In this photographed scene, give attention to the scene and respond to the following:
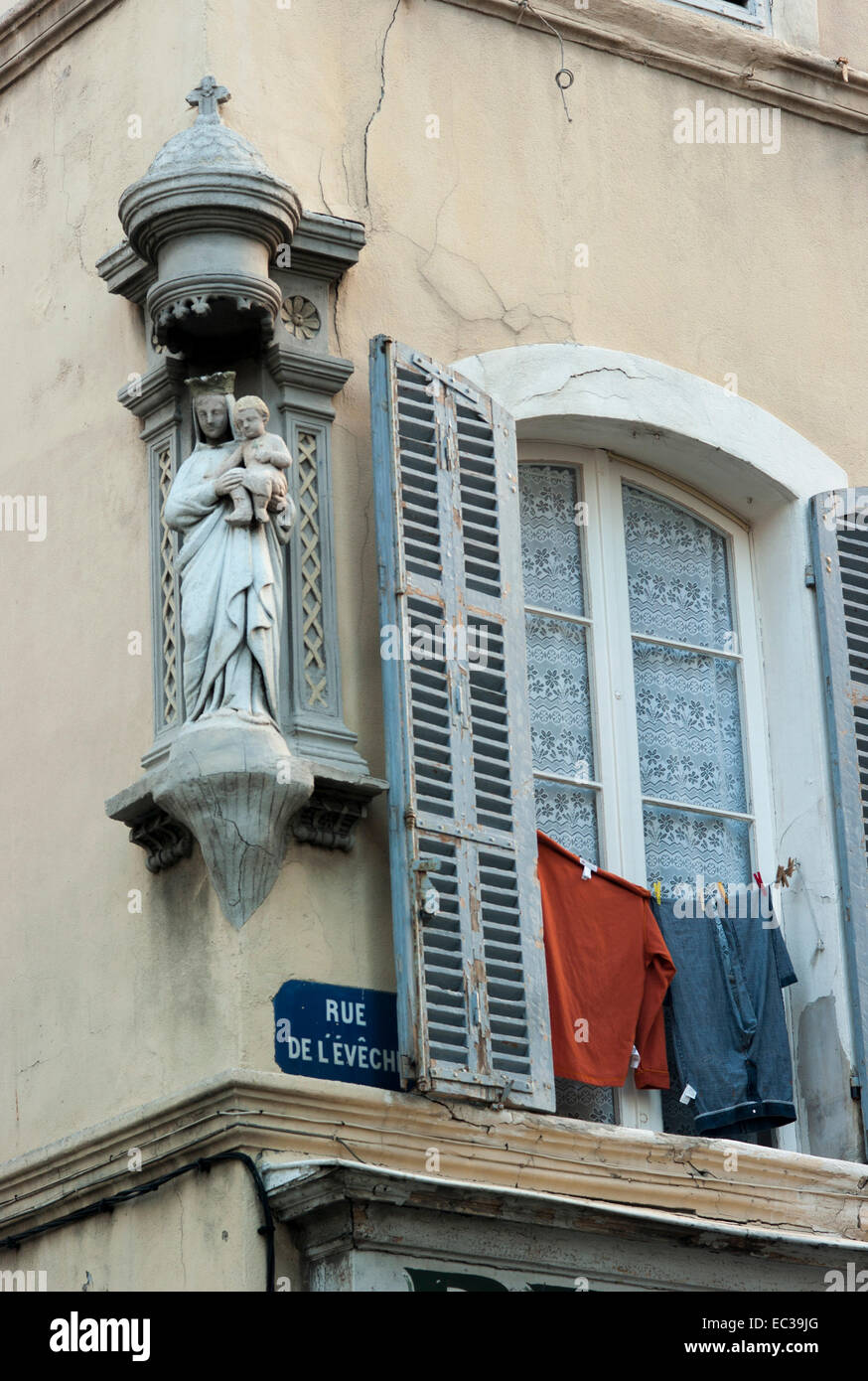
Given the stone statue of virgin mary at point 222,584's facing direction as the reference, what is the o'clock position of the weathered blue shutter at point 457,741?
The weathered blue shutter is roughly at 8 o'clock from the stone statue of virgin mary.

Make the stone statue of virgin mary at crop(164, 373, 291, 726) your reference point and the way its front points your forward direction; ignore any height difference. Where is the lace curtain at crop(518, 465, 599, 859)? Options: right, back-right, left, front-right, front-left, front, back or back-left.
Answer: back-left

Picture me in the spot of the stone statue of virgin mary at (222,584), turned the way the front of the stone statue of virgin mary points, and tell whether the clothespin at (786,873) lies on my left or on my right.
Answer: on my left

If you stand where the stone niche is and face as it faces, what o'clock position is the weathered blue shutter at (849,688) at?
The weathered blue shutter is roughly at 8 o'clock from the stone niche.

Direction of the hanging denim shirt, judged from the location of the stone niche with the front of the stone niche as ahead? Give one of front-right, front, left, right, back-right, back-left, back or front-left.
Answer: back-left

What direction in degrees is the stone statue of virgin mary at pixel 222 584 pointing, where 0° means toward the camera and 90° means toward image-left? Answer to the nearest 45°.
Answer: approximately 0°
